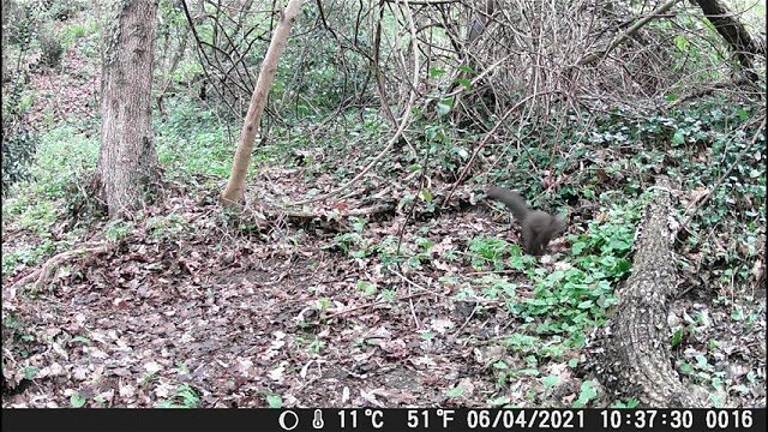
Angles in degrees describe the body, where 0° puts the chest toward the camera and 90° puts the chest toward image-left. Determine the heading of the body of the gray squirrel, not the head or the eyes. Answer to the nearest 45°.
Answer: approximately 270°

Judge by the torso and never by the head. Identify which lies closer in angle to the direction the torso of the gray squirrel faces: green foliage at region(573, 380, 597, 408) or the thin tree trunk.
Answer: the green foliage

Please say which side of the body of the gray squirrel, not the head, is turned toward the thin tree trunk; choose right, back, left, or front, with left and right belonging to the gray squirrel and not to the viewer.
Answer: back

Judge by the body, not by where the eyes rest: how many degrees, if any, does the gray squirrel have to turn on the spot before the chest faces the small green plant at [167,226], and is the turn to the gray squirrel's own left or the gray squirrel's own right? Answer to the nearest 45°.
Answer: approximately 180°

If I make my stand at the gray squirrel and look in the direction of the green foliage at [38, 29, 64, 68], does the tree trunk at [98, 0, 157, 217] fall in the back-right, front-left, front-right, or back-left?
front-left

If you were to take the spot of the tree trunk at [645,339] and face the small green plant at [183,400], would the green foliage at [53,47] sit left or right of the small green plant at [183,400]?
right

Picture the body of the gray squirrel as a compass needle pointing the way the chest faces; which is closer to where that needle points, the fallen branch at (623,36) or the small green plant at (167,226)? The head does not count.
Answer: the fallen branch

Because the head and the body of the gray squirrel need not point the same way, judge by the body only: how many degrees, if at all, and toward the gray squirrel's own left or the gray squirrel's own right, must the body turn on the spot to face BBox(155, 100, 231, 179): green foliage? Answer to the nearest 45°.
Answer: approximately 135° to the gray squirrel's own left

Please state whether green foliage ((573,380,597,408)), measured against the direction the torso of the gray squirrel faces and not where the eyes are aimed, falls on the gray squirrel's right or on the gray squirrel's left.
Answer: on the gray squirrel's right

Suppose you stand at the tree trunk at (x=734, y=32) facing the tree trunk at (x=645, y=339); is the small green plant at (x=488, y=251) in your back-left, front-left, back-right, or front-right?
front-right

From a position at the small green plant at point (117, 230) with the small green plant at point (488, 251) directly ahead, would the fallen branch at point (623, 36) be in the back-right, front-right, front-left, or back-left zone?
front-left

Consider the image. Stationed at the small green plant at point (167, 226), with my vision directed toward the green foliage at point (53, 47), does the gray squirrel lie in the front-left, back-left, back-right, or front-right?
back-right

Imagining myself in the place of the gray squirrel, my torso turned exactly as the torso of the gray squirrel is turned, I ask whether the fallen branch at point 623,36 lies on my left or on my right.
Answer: on my left

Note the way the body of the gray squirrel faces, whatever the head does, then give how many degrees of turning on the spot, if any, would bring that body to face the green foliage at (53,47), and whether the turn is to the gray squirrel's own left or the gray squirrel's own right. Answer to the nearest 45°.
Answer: approximately 135° to the gray squirrel's own left
